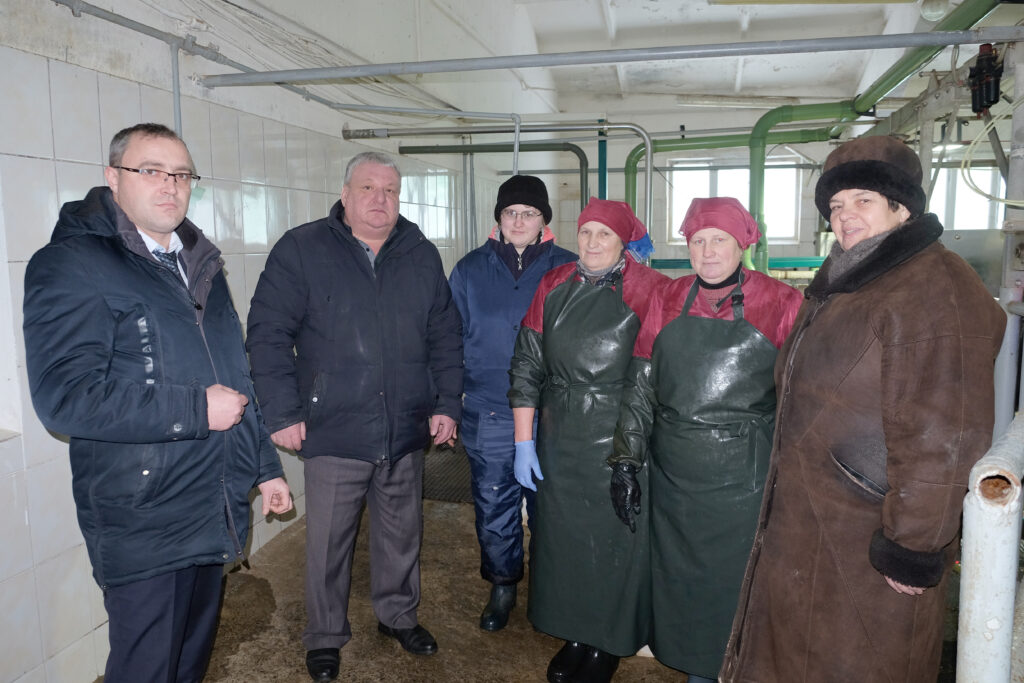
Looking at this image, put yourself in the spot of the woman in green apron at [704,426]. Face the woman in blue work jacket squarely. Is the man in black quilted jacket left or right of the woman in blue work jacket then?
left

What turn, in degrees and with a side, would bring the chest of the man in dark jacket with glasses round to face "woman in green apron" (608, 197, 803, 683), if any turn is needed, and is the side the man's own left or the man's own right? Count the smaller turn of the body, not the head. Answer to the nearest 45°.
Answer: approximately 45° to the man's own left

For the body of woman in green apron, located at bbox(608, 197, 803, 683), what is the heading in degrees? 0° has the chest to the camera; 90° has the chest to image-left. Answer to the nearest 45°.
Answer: approximately 0°

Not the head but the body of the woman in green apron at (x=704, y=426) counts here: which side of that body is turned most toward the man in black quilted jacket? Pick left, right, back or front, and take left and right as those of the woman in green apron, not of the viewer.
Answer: right
